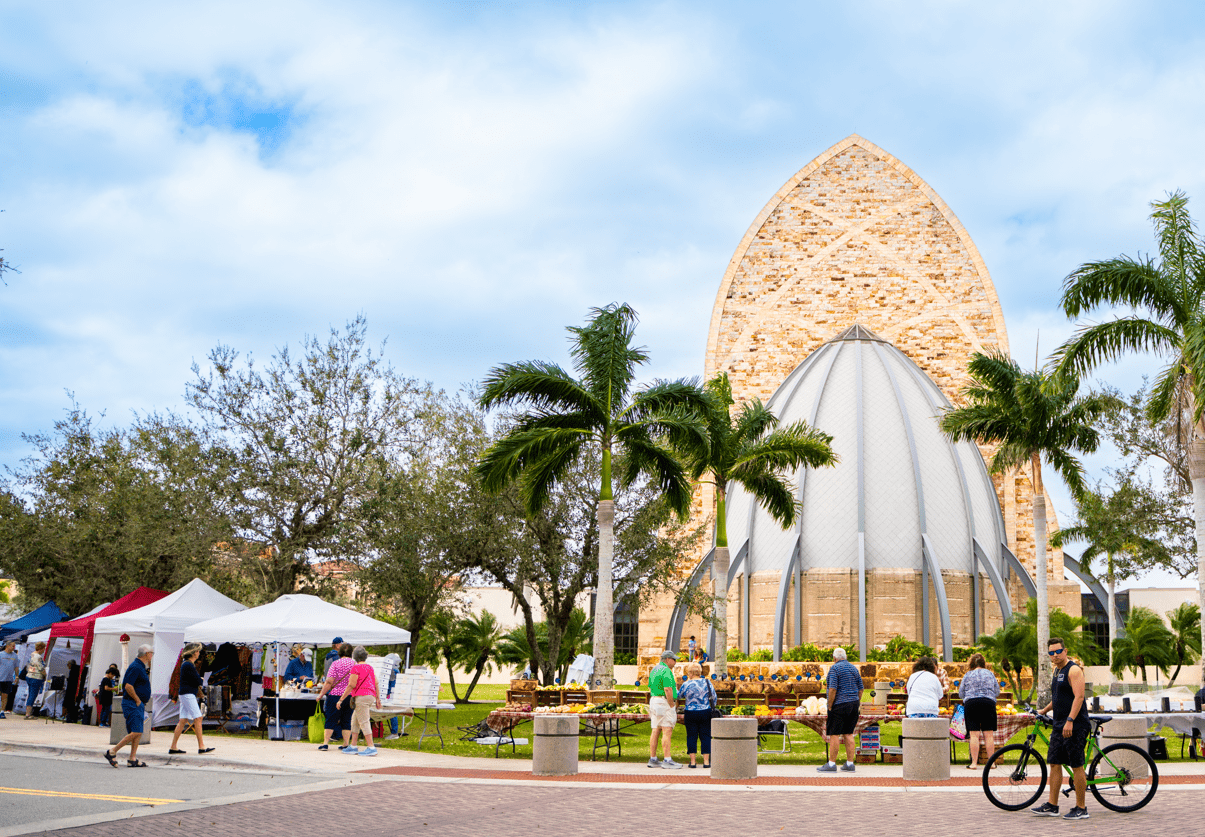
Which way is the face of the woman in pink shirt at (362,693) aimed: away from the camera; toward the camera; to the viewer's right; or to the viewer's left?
away from the camera

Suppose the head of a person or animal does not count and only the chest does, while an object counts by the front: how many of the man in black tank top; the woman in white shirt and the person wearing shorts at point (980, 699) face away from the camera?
2

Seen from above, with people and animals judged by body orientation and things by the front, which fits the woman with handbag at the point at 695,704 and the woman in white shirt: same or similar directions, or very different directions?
same or similar directions

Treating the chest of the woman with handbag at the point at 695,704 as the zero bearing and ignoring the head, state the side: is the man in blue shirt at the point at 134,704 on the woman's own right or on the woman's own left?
on the woman's own left

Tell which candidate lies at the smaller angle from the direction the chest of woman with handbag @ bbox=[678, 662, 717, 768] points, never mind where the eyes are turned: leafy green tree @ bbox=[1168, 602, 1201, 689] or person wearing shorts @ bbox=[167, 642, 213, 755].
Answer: the leafy green tree

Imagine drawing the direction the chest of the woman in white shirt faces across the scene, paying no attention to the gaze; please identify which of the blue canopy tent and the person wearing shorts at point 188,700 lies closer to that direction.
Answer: the blue canopy tent

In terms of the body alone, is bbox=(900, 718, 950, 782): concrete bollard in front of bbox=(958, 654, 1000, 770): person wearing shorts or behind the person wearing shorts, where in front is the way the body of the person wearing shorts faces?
behind

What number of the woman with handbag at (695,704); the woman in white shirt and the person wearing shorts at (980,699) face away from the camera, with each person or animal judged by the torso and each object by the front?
3

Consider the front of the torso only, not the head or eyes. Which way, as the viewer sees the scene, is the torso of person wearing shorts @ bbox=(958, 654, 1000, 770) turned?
away from the camera

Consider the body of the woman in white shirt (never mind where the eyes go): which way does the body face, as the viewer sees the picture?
away from the camera

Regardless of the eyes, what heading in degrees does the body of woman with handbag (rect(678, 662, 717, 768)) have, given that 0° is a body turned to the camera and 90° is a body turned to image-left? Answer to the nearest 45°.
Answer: approximately 180°

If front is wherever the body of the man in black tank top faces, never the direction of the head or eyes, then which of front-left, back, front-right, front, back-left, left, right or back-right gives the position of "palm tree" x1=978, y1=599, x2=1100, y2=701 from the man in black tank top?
back-right

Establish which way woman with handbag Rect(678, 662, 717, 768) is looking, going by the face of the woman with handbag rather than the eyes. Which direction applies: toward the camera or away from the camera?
away from the camera
